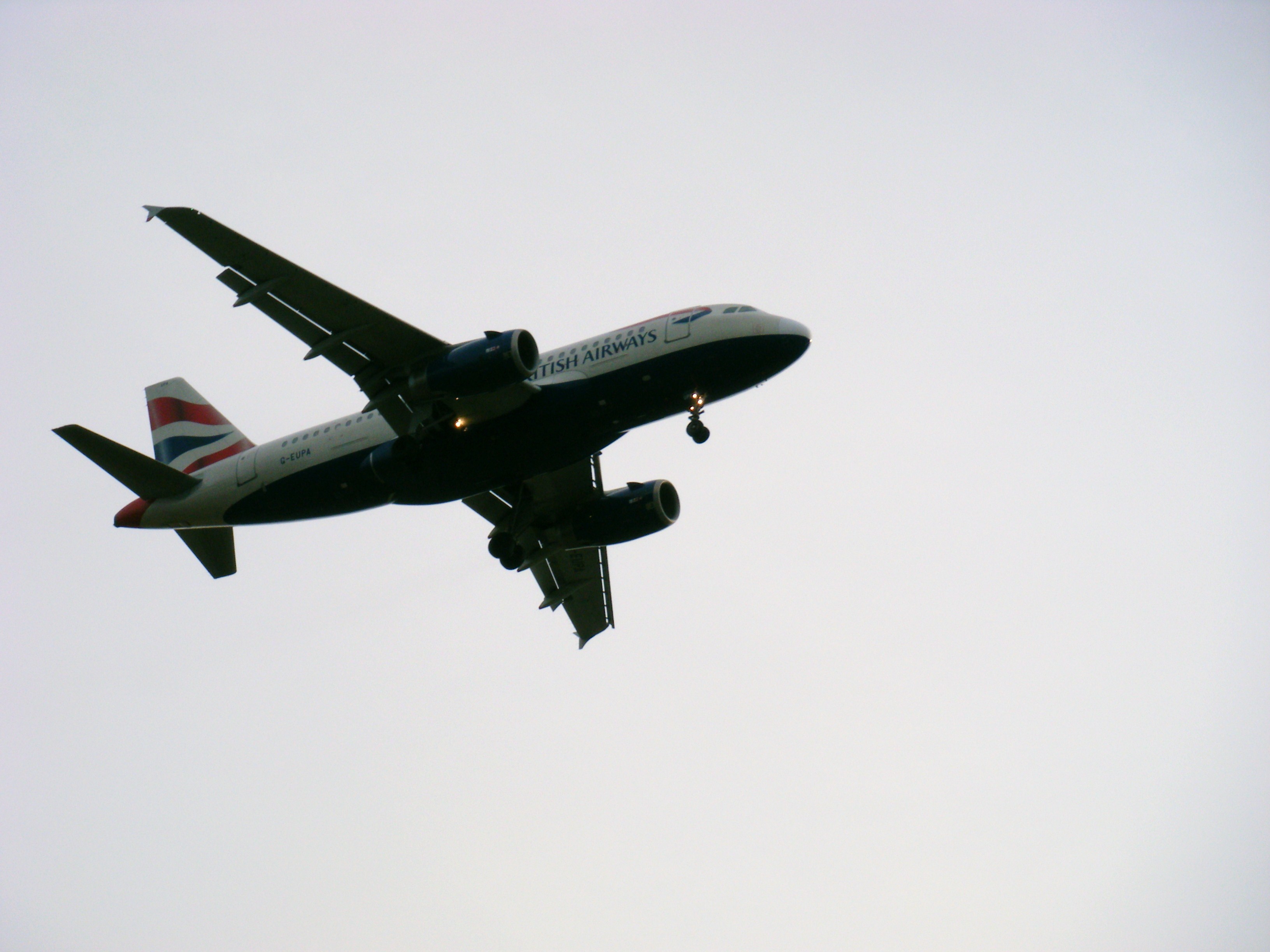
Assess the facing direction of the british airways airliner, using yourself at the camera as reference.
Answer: facing the viewer and to the right of the viewer
